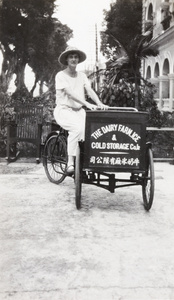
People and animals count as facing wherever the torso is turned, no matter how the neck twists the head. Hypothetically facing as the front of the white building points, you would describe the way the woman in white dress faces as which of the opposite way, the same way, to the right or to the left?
to the left

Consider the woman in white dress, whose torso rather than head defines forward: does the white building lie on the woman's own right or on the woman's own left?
on the woman's own left

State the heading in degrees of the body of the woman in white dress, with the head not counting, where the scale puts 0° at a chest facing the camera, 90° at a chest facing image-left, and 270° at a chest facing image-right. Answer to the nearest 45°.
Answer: approximately 315°

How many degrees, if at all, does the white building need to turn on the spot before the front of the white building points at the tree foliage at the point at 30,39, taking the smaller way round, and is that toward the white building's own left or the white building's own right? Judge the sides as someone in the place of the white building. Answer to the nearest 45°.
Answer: approximately 45° to the white building's own right

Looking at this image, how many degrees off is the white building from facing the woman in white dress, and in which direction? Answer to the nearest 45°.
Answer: approximately 45° to its left
